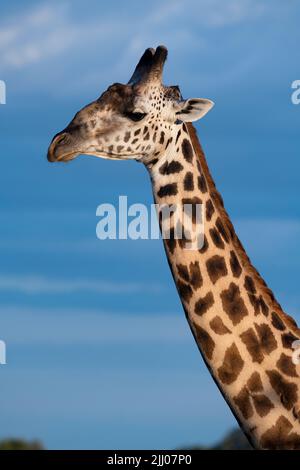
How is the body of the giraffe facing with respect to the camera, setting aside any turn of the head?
to the viewer's left
